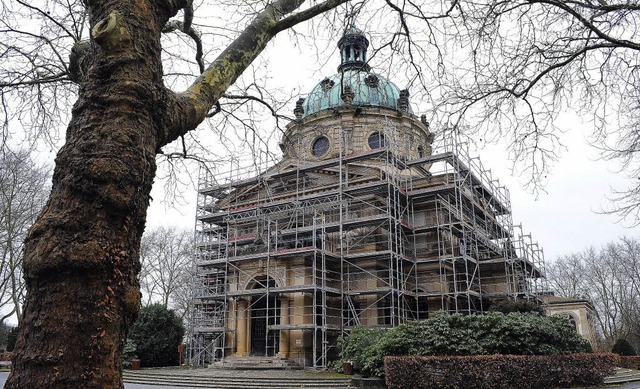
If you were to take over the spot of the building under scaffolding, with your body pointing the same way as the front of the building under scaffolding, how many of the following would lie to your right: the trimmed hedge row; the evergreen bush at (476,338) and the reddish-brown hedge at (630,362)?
0

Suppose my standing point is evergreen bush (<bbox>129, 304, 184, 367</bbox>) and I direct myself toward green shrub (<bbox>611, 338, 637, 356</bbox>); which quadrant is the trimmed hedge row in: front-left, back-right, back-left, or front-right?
front-right

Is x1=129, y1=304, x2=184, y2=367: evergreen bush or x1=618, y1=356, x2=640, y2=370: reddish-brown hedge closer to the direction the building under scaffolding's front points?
the evergreen bush

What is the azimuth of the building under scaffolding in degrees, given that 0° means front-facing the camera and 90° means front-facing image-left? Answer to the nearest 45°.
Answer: approximately 45°

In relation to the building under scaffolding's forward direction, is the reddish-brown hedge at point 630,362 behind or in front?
behind

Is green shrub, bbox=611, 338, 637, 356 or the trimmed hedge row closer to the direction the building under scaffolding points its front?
the trimmed hedge row

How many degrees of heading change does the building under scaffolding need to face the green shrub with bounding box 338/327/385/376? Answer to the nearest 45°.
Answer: approximately 45° to its left

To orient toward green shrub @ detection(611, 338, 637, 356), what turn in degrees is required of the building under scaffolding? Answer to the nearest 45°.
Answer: approximately 135° to its left
